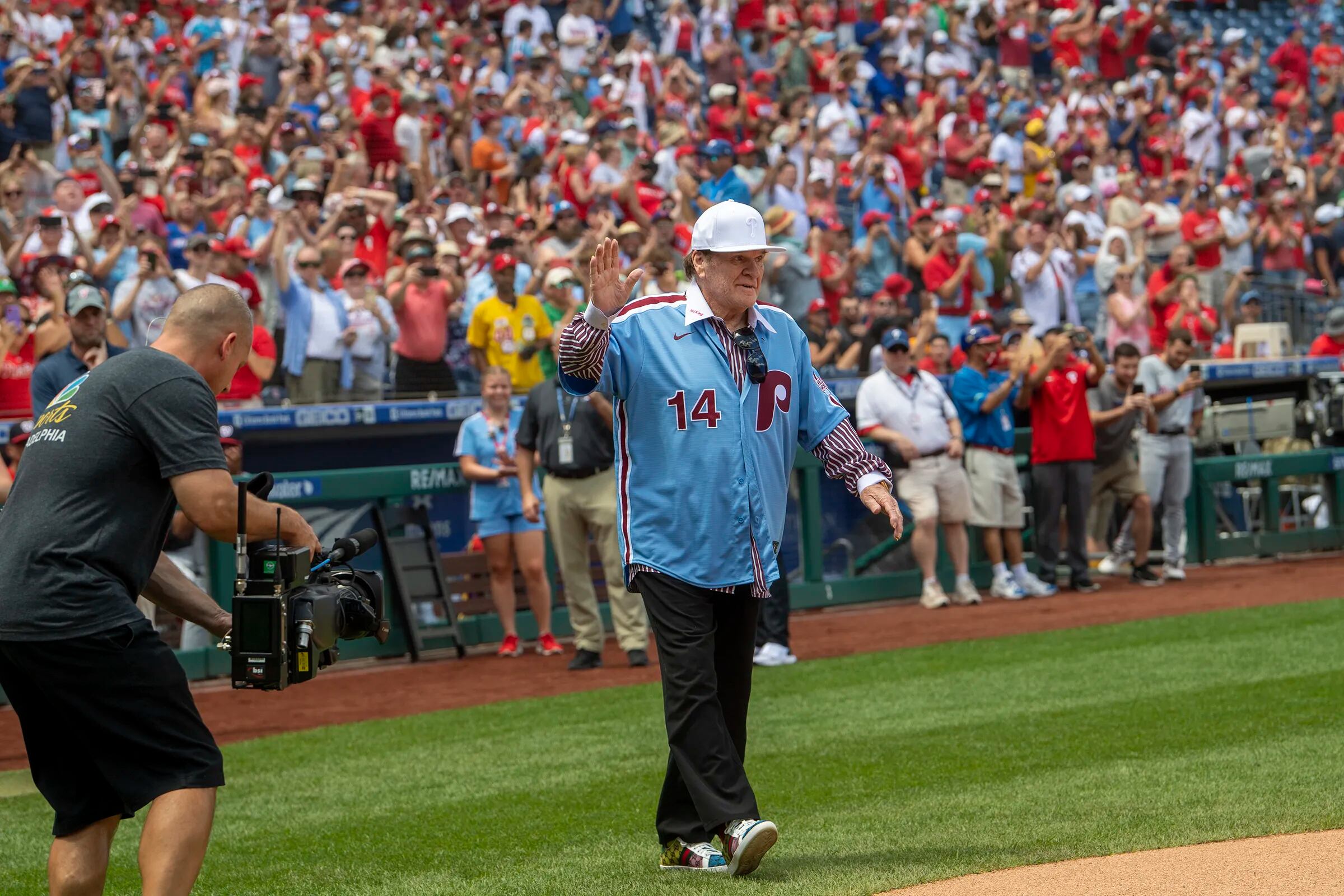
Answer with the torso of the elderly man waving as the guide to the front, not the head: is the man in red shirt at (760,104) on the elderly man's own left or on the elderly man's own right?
on the elderly man's own left

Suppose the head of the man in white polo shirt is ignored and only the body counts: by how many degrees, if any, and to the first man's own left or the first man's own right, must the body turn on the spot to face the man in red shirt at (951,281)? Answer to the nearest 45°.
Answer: approximately 180°

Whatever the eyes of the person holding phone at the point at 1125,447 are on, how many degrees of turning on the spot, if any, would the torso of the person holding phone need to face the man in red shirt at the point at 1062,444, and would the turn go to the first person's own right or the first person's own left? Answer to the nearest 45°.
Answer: approximately 90° to the first person's own right

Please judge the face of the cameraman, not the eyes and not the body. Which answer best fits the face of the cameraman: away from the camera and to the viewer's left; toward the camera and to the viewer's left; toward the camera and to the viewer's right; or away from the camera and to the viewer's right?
away from the camera and to the viewer's right

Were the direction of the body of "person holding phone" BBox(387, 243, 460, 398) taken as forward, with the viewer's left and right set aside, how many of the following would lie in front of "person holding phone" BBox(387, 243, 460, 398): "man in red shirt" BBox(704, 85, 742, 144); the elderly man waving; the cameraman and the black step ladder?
3

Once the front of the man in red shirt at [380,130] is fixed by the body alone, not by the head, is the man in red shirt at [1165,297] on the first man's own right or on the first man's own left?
on the first man's own left

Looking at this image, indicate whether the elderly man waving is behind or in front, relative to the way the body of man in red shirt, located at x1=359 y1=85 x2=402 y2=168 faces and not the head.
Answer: in front

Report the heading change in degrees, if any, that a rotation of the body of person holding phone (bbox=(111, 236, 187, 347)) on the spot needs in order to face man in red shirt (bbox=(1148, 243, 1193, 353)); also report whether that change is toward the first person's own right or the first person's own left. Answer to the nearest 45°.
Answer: approximately 90° to the first person's own left

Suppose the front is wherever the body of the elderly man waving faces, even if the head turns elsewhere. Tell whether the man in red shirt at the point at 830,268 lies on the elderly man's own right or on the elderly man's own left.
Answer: on the elderly man's own left

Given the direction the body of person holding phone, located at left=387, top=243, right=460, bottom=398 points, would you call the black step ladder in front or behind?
in front

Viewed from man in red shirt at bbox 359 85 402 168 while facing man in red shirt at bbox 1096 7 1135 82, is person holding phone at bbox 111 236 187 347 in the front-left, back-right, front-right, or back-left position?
back-right

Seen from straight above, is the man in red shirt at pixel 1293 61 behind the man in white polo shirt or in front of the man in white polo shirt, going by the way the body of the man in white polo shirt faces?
behind
